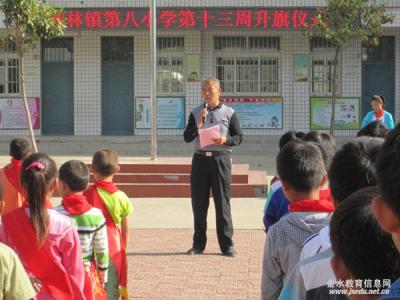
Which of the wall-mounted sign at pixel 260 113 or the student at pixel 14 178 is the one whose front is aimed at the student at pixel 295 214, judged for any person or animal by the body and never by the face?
the wall-mounted sign

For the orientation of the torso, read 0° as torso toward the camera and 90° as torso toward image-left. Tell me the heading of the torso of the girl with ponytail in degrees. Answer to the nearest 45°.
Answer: approximately 180°

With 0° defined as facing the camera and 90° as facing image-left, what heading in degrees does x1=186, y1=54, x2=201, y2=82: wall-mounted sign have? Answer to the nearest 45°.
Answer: approximately 0°

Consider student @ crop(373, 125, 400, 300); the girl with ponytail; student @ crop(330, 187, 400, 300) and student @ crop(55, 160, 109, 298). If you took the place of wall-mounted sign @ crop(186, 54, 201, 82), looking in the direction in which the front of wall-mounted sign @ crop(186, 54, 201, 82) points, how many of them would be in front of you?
4

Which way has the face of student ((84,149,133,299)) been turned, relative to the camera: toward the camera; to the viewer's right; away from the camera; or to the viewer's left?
away from the camera

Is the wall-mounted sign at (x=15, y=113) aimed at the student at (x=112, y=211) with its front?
yes

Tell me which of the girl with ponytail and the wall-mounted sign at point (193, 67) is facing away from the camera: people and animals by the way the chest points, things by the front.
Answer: the girl with ponytail

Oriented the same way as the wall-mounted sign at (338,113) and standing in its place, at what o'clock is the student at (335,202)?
The student is roughly at 12 o'clock from the wall-mounted sign.

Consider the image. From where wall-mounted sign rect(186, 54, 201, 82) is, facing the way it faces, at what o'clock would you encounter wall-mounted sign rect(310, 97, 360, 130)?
wall-mounted sign rect(310, 97, 360, 130) is roughly at 9 o'clock from wall-mounted sign rect(186, 54, 201, 82).

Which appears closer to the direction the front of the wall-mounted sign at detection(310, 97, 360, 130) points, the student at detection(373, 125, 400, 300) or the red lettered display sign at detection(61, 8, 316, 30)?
the student

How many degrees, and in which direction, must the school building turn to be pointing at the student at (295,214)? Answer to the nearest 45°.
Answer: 0° — it already faces them

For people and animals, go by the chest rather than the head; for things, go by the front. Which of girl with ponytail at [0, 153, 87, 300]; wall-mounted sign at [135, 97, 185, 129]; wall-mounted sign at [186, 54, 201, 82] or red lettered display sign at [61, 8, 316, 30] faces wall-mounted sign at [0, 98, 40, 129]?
the girl with ponytail

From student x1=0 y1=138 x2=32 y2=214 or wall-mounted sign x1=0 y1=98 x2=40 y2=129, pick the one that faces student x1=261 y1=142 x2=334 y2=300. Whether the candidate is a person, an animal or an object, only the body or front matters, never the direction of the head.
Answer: the wall-mounted sign

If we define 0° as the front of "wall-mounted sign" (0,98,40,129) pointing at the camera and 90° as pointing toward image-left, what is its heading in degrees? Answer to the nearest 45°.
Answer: approximately 0°

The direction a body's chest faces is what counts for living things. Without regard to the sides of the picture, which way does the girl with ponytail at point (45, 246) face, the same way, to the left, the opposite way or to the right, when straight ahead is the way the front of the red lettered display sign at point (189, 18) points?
the opposite way
